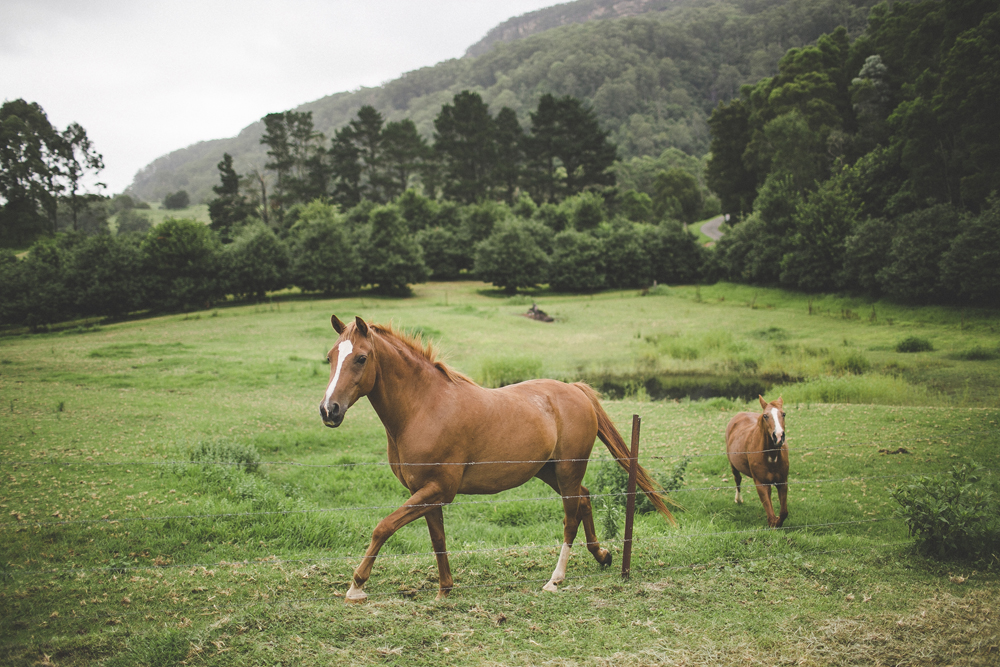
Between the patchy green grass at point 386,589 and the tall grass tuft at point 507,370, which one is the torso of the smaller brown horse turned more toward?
the patchy green grass

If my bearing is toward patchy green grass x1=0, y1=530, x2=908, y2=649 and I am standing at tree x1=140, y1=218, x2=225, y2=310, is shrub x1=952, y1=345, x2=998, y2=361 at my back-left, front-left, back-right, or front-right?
front-left

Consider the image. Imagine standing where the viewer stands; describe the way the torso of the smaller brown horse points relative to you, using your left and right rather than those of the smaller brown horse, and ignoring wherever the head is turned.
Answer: facing the viewer and to the right of the viewer

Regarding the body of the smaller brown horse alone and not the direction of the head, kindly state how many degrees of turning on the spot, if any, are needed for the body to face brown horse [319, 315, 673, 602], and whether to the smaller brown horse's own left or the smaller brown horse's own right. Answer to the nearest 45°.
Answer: approximately 90° to the smaller brown horse's own right

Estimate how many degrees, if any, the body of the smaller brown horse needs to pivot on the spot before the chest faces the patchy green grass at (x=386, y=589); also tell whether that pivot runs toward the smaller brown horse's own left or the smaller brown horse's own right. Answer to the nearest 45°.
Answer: approximately 90° to the smaller brown horse's own right

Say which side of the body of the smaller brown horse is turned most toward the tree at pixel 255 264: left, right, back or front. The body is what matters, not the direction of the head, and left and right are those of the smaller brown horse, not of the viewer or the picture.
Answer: back

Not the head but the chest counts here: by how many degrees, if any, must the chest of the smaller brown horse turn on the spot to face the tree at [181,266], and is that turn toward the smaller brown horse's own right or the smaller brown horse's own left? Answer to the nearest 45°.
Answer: approximately 180°

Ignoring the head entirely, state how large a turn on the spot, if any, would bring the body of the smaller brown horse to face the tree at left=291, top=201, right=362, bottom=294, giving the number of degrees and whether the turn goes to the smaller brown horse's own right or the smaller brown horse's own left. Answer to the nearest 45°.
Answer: approximately 180°

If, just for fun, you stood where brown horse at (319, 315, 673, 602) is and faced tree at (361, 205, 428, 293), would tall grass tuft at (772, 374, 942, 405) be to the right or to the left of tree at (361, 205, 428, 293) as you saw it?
right

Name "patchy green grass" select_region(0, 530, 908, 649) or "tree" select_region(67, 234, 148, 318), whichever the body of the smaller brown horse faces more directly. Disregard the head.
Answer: the patchy green grass

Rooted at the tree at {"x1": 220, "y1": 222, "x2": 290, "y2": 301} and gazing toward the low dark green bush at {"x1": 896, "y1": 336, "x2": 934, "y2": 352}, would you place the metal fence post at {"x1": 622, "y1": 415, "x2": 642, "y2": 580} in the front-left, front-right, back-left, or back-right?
front-right

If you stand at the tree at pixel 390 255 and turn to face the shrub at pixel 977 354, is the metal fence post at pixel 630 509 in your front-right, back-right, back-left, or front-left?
front-right

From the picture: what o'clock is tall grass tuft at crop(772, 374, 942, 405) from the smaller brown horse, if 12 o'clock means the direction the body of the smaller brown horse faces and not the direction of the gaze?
The tall grass tuft is roughly at 8 o'clock from the smaller brown horse.
